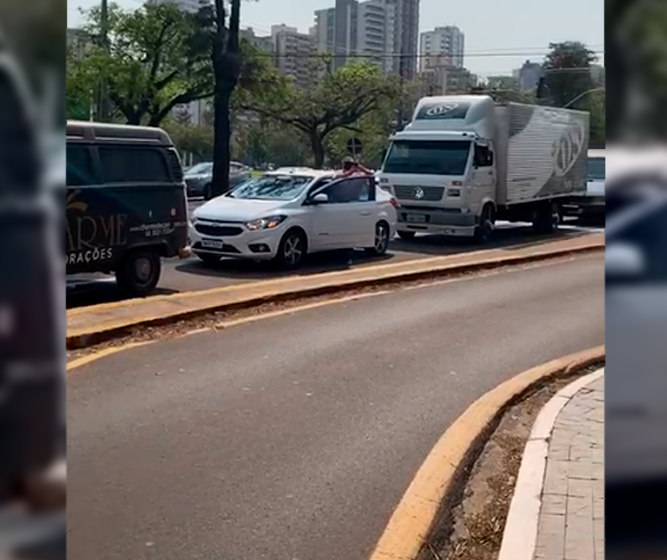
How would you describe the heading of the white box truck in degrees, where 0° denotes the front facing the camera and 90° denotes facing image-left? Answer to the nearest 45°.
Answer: approximately 45°

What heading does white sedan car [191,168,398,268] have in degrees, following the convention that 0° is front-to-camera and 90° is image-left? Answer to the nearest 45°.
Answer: approximately 45°
